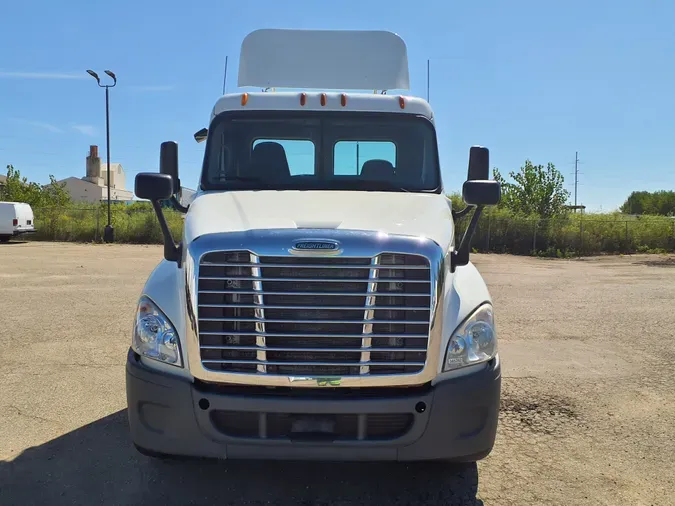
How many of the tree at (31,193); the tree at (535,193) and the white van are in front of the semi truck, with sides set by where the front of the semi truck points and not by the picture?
0

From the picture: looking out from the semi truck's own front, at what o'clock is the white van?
The white van is roughly at 5 o'clock from the semi truck.

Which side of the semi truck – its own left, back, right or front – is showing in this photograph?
front

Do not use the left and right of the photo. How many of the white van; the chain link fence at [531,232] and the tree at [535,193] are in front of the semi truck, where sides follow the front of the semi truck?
0

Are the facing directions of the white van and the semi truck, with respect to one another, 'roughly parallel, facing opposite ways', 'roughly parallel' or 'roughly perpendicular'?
roughly perpendicular

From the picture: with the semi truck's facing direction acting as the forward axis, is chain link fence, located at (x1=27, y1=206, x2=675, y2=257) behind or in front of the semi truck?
behind

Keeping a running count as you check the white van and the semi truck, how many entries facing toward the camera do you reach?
1

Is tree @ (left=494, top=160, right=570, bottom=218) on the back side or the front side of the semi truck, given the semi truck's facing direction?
on the back side

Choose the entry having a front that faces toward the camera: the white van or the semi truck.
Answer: the semi truck
